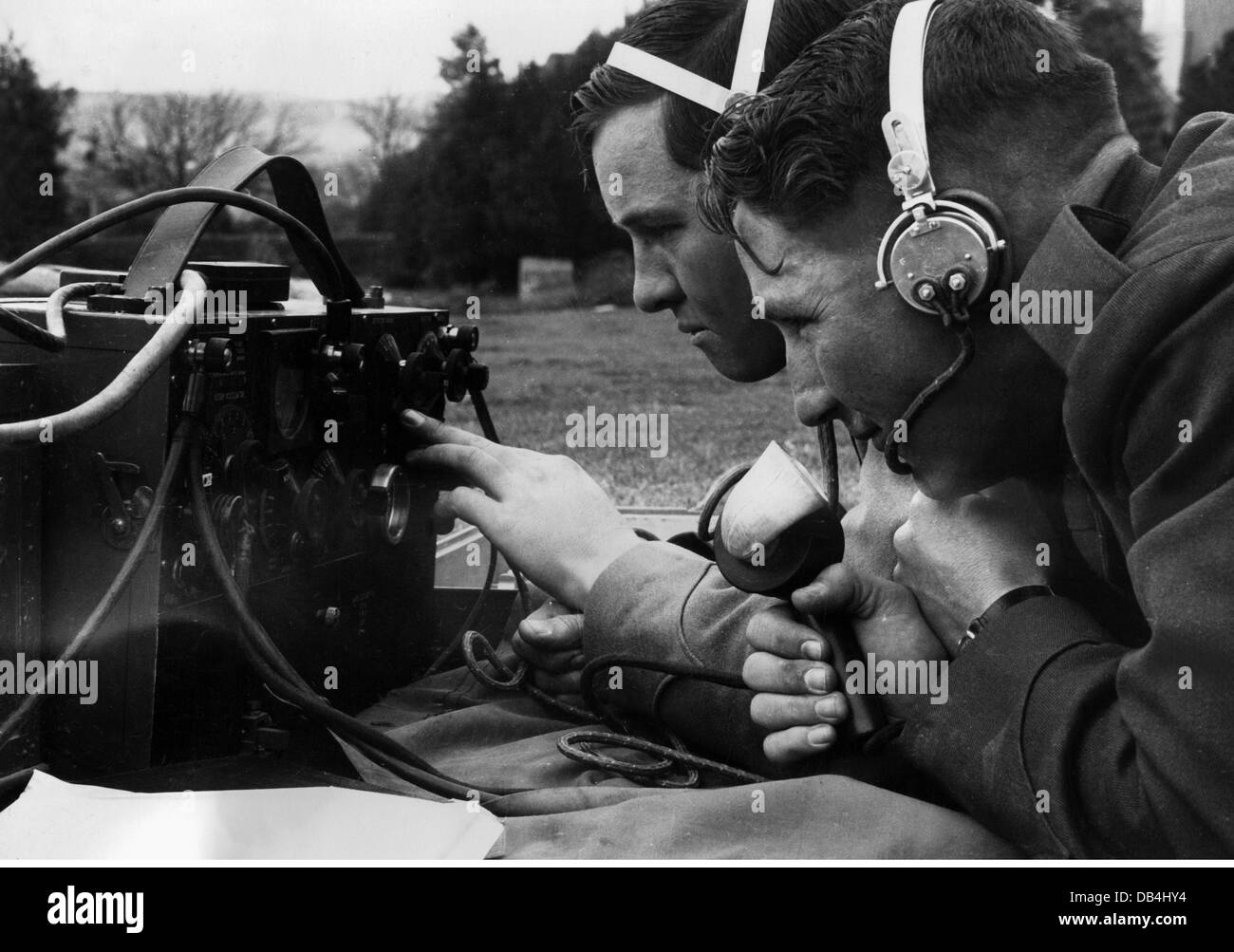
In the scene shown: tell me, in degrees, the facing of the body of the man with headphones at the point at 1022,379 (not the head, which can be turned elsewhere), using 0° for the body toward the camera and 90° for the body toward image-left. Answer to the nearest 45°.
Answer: approximately 90°

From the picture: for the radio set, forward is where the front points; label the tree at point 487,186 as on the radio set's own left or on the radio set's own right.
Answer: on the radio set's own left

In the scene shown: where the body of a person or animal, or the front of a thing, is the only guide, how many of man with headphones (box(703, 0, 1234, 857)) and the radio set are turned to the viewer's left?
1

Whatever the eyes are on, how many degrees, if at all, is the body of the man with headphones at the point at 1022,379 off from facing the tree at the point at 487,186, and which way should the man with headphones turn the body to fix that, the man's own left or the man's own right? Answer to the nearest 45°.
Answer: approximately 45° to the man's own right

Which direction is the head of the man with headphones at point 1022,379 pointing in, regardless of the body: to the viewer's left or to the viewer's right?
to the viewer's left

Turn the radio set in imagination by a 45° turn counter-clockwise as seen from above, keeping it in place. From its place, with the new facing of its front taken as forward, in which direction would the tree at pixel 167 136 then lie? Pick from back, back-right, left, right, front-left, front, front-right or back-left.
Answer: left

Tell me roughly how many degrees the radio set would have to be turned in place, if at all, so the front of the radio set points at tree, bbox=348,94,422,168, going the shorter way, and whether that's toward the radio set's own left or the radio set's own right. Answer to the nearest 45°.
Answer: approximately 135° to the radio set's own left

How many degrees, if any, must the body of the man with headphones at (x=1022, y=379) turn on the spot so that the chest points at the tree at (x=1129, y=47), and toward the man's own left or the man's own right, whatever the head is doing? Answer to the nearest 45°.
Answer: approximately 90° to the man's own right

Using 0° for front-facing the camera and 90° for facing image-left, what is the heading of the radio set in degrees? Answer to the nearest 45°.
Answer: approximately 315°

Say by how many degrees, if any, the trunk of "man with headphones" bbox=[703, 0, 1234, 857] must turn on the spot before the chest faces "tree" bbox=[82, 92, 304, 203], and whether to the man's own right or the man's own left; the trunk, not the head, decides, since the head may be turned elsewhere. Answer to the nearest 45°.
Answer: approximately 45° to the man's own right

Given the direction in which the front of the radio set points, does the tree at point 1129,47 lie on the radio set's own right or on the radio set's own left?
on the radio set's own left

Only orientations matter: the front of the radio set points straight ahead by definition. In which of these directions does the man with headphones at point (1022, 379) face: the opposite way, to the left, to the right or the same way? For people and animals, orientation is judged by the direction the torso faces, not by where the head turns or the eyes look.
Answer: the opposite way
